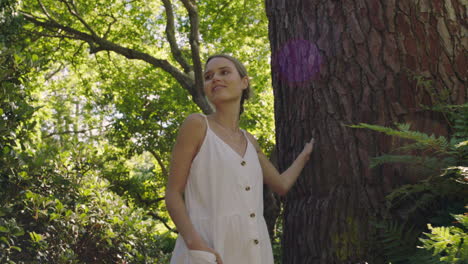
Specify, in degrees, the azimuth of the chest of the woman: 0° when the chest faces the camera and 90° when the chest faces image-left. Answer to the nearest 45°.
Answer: approximately 315°

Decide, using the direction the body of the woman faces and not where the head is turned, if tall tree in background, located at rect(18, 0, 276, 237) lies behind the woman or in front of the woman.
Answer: behind
